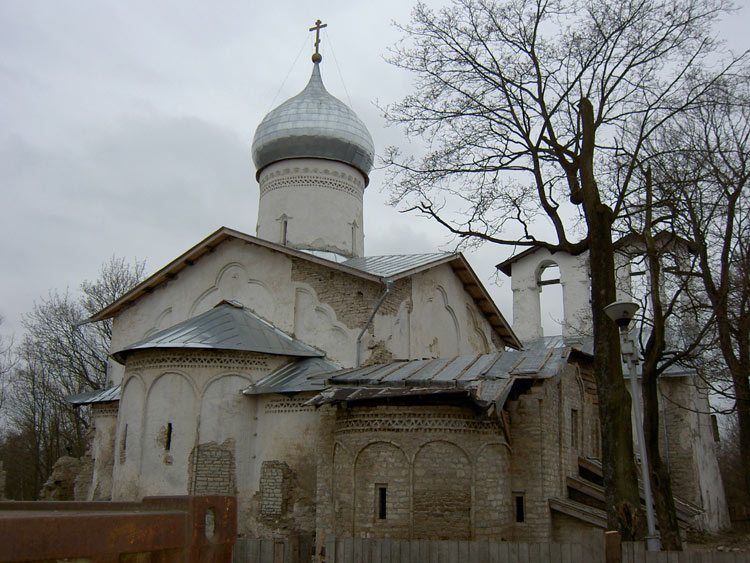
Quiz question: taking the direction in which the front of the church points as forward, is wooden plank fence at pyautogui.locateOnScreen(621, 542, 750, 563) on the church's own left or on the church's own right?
on the church's own right

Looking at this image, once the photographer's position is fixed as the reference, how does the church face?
facing away from the viewer and to the right of the viewer

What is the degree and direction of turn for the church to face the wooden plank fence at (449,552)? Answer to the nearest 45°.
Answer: approximately 135° to its right

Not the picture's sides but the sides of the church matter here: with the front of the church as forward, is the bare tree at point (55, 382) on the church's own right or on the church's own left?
on the church's own left
